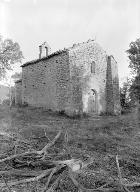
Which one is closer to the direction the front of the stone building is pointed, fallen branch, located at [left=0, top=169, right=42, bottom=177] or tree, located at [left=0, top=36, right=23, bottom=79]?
the fallen branch

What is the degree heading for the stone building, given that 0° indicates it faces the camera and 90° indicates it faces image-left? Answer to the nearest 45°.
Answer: approximately 315°

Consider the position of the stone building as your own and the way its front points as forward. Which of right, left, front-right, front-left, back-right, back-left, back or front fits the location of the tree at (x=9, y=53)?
back

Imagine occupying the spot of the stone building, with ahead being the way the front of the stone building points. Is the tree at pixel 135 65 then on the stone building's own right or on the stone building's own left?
on the stone building's own left

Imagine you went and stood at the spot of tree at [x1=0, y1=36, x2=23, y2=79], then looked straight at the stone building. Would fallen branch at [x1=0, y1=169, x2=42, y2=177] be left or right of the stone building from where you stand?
right

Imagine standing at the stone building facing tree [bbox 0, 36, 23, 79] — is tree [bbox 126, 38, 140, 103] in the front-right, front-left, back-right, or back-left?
back-right

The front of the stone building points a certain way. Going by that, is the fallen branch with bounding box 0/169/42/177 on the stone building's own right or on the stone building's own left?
on the stone building's own right

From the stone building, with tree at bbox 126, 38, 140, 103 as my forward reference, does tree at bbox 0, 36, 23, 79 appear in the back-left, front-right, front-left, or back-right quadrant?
back-left
